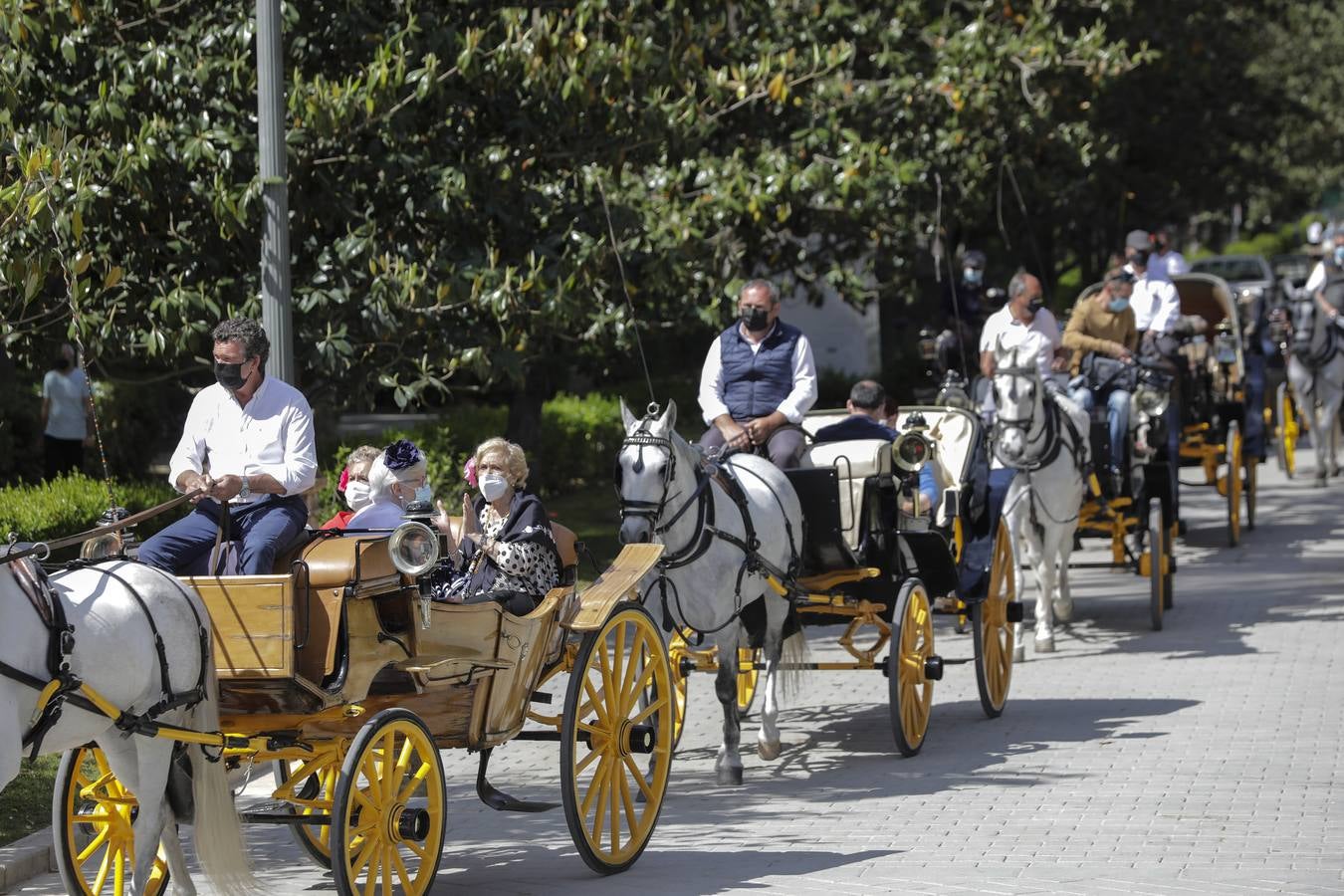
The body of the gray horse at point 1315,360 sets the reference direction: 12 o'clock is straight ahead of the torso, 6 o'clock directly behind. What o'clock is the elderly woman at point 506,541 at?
The elderly woman is roughly at 11 o'clock from the gray horse.

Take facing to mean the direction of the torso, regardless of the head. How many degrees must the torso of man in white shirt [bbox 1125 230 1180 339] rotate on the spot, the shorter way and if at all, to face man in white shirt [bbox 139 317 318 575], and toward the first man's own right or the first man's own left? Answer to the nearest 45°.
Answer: approximately 45° to the first man's own left

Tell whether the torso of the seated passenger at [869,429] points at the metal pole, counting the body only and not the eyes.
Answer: no

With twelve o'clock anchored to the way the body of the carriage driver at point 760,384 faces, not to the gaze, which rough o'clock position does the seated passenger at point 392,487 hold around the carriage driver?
The seated passenger is roughly at 1 o'clock from the carriage driver.

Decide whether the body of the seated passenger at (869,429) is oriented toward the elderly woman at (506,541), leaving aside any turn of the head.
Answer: no

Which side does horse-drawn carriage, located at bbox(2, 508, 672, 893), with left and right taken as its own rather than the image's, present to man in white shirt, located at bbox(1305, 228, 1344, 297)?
back

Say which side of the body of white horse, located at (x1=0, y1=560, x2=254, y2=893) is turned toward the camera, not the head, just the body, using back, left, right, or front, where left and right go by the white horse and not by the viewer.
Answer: left

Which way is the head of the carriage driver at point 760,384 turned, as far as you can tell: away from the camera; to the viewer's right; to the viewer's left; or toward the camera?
toward the camera

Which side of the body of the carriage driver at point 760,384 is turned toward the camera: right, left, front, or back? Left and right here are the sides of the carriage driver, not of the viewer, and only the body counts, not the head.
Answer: front

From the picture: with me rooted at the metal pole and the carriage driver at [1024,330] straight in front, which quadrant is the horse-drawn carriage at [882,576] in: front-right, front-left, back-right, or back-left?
front-right

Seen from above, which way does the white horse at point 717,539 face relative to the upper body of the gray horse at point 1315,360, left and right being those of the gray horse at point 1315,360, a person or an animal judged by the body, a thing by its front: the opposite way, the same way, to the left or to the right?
the same way

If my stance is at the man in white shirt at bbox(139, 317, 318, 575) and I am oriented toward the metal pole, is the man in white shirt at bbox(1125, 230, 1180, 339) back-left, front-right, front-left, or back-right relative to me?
front-right

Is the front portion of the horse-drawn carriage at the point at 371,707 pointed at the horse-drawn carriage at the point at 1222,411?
no

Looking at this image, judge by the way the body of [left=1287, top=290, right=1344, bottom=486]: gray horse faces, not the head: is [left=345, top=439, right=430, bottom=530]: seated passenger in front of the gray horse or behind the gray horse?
in front

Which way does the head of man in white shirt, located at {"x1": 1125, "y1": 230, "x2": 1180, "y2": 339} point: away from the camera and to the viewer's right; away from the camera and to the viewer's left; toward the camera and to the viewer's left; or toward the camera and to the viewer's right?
toward the camera and to the viewer's left

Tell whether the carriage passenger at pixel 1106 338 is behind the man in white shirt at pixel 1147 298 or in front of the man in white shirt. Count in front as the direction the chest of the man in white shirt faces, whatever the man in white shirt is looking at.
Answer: in front
